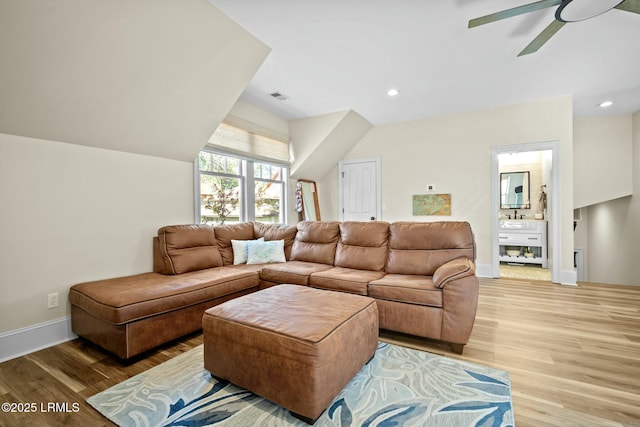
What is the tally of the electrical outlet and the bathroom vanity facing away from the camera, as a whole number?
0

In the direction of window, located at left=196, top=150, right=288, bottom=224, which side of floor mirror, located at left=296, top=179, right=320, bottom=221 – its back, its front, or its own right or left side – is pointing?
right

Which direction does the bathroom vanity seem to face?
toward the camera

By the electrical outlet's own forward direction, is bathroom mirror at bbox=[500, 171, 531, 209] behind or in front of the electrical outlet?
in front

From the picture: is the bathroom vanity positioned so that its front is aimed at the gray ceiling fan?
yes

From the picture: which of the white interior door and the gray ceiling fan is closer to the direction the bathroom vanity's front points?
the gray ceiling fan

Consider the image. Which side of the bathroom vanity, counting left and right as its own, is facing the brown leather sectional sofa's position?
front

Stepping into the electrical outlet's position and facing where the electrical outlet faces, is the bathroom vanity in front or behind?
in front

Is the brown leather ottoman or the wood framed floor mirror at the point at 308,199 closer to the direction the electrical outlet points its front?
the brown leather ottoman

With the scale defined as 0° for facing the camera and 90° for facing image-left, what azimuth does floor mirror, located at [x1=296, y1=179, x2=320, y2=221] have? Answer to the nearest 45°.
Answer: approximately 315°

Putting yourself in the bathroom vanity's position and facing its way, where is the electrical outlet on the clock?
The electrical outlet is roughly at 1 o'clock from the bathroom vanity.

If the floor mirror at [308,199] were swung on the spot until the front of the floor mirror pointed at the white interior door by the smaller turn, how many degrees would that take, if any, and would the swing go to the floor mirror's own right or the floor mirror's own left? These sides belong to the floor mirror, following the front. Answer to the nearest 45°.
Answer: approximately 45° to the floor mirror's own left

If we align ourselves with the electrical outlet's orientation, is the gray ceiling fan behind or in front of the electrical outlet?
in front

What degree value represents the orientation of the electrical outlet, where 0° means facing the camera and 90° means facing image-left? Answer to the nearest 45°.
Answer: approximately 315°

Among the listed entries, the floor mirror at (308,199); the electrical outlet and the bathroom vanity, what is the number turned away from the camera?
0

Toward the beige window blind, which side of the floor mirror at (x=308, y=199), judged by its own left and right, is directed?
right

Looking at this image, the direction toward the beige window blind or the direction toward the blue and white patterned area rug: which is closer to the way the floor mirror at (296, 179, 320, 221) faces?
the blue and white patterned area rug

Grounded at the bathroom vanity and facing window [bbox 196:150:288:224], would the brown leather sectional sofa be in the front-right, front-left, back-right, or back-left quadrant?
front-left
